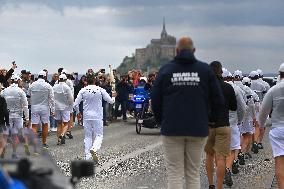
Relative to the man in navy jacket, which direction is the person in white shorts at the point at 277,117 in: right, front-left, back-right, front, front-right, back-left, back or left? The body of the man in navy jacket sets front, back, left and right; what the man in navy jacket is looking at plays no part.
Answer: front-right

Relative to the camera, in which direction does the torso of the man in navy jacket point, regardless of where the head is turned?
away from the camera

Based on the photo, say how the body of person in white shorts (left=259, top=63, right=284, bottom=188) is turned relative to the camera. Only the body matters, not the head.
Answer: away from the camera

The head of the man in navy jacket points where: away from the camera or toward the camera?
away from the camera

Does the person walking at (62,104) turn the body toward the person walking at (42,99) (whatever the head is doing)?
no
